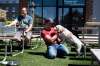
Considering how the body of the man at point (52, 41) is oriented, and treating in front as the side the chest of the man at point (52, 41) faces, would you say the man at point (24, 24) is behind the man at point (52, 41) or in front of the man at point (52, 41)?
behind

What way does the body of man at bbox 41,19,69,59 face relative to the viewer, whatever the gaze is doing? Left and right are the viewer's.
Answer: facing the viewer and to the right of the viewer
